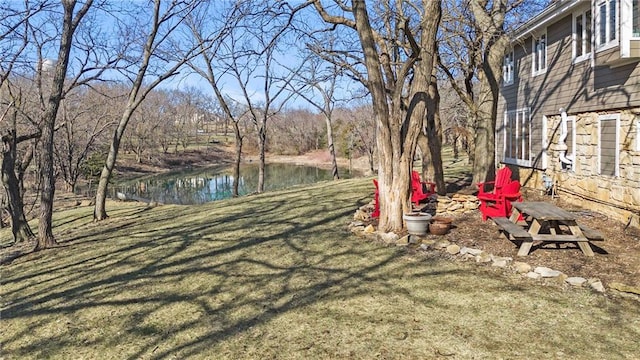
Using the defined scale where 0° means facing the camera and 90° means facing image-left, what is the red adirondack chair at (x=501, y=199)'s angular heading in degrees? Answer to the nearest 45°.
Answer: approximately 45°

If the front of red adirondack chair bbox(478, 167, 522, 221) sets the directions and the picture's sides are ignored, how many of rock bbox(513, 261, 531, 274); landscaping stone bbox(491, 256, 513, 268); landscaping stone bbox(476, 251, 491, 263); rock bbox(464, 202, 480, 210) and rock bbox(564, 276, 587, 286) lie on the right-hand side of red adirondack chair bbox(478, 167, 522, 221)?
1

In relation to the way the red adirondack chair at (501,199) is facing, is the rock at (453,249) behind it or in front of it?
in front

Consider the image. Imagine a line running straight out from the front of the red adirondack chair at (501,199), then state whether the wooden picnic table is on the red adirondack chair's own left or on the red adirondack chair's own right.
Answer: on the red adirondack chair's own left

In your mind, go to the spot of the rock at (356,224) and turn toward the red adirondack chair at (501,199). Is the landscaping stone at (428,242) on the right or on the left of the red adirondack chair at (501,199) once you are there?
right

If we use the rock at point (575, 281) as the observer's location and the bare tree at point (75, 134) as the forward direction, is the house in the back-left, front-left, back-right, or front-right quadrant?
front-right

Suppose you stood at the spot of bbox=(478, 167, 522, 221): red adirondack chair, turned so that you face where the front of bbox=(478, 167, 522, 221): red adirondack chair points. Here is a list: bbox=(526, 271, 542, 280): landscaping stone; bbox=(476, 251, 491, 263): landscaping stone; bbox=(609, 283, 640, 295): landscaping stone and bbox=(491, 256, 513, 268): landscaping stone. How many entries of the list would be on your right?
0

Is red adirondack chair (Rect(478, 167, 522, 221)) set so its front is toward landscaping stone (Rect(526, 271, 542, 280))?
no

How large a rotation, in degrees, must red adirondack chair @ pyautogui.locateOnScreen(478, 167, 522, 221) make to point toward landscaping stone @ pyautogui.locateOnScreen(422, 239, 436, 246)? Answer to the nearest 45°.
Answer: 0° — it already faces it

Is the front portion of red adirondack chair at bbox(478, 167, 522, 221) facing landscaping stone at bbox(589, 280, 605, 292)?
no

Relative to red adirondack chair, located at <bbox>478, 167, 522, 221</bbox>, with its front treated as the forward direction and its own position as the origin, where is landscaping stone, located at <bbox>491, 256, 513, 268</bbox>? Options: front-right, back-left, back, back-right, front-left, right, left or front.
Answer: front-left

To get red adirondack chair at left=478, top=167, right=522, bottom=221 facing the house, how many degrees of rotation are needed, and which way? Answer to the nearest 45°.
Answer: approximately 180°

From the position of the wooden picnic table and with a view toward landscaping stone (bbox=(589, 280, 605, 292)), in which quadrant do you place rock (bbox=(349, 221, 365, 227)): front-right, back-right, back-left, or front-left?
back-right

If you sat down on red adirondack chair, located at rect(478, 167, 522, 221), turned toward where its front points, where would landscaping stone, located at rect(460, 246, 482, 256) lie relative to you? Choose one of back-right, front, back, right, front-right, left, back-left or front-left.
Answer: front-left

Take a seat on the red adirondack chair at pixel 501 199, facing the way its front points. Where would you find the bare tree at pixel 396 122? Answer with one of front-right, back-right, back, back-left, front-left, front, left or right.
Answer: front

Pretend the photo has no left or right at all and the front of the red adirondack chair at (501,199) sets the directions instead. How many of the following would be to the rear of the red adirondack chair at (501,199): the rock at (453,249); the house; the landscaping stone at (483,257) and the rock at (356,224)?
1

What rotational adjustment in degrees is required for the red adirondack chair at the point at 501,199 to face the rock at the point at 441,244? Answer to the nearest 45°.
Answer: approximately 45° to its left

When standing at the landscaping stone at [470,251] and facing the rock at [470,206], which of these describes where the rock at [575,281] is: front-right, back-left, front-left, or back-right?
back-right
